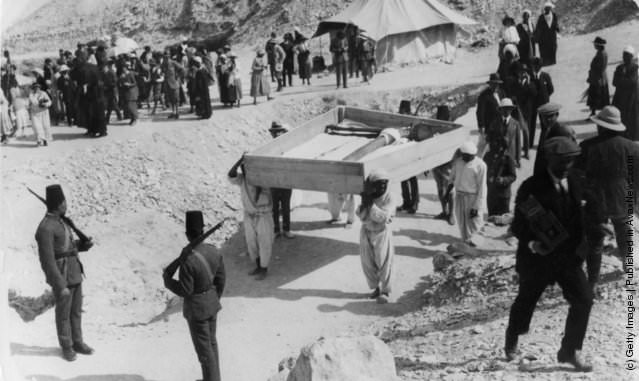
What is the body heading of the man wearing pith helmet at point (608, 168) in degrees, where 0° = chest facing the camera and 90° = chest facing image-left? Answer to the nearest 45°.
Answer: approximately 180°

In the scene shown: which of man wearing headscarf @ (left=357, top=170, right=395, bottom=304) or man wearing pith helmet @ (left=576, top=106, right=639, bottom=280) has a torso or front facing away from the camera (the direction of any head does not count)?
the man wearing pith helmet

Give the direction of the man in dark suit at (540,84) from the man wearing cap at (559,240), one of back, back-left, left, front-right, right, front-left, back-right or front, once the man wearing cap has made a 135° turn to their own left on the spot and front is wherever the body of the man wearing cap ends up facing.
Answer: front

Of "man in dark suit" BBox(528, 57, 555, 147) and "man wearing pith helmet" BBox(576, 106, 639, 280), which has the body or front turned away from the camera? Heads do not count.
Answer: the man wearing pith helmet

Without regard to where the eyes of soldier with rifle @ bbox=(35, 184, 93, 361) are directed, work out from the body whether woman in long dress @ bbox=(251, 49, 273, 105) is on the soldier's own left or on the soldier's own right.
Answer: on the soldier's own left

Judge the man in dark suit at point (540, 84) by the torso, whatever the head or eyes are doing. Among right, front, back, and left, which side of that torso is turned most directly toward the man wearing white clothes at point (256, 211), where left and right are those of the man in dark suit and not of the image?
front

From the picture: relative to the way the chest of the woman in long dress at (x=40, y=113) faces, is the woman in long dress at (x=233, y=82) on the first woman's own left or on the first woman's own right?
on the first woman's own left

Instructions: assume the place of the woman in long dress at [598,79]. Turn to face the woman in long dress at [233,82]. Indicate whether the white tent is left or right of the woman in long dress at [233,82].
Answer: right

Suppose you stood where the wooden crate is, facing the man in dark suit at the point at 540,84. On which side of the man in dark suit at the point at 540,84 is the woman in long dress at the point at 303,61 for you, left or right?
left

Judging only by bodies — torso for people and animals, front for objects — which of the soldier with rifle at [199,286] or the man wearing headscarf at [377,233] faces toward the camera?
the man wearing headscarf

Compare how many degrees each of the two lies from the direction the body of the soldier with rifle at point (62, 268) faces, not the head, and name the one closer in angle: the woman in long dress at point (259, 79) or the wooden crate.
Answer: the wooden crate

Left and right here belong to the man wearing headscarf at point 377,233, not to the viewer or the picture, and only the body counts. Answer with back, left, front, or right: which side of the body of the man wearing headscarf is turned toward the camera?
front

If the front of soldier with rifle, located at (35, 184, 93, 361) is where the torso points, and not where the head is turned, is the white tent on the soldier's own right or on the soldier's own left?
on the soldier's own left

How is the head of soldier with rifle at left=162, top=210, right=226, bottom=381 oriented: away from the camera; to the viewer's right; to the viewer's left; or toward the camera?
away from the camera

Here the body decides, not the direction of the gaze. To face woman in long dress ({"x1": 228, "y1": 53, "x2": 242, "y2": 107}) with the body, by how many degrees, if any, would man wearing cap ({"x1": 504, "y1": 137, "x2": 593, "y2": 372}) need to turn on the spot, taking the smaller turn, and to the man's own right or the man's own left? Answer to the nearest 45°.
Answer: approximately 180°

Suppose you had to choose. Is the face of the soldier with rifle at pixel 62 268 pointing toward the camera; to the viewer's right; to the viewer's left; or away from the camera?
to the viewer's right

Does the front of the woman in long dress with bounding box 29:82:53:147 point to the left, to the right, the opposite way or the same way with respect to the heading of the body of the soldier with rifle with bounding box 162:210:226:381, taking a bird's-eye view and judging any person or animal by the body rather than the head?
the opposite way
